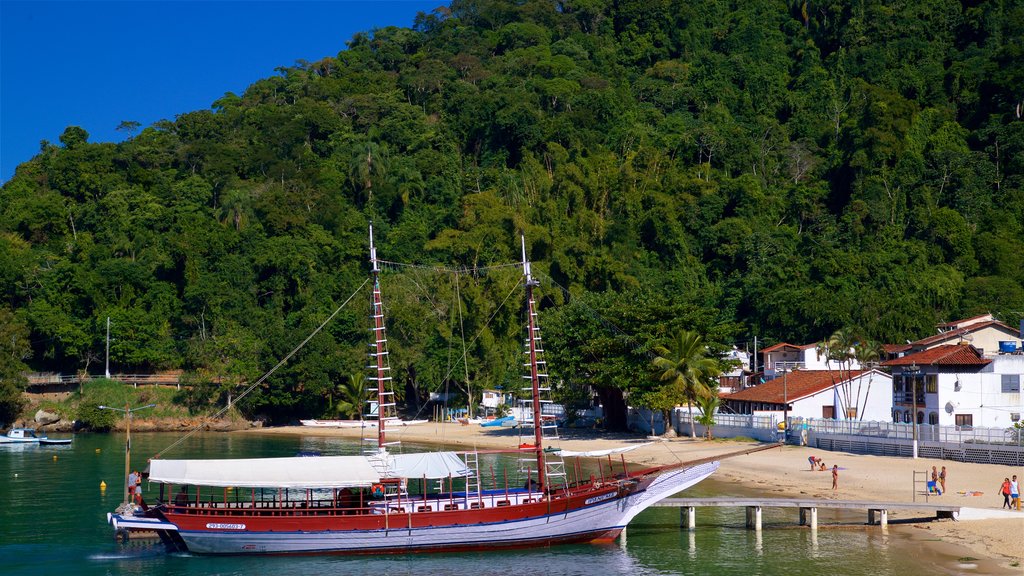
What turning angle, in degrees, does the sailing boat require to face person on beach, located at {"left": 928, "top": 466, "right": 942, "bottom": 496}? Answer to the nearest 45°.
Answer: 0° — it already faces them

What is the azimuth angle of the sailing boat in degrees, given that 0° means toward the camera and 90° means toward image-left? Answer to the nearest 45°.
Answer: approximately 270°
